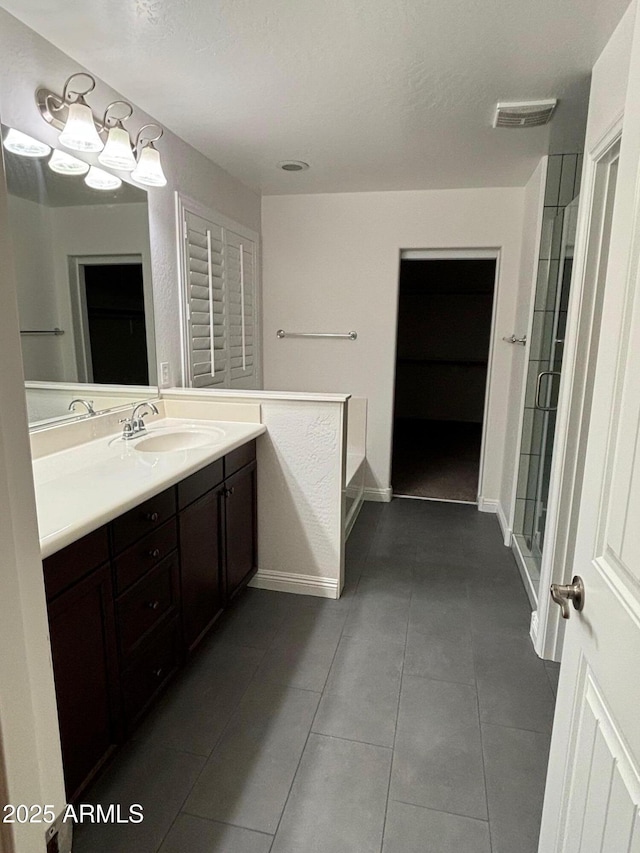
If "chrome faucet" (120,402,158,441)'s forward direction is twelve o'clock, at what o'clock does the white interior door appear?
The white interior door is roughly at 1 o'clock from the chrome faucet.

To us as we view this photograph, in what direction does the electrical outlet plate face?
facing the viewer and to the right of the viewer

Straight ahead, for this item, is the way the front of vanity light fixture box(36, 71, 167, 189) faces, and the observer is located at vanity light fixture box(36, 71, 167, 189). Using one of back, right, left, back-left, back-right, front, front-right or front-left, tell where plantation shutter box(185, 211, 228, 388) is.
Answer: left

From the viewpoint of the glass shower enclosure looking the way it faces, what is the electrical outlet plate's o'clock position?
The electrical outlet plate is roughly at 11 o'clock from the glass shower enclosure.

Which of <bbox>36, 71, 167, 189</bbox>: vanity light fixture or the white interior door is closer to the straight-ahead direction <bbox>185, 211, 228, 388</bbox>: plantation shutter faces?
the white interior door

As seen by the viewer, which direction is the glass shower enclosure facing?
to the viewer's left

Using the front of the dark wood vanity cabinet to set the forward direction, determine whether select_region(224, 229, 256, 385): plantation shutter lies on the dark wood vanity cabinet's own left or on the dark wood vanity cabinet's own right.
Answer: on the dark wood vanity cabinet's own left

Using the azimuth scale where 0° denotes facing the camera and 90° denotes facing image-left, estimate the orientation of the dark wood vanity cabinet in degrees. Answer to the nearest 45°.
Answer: approximately 315°

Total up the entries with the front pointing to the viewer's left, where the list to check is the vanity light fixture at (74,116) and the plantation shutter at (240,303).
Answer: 0

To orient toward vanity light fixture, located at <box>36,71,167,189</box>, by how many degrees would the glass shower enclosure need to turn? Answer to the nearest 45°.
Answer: approximately 45° to its left
